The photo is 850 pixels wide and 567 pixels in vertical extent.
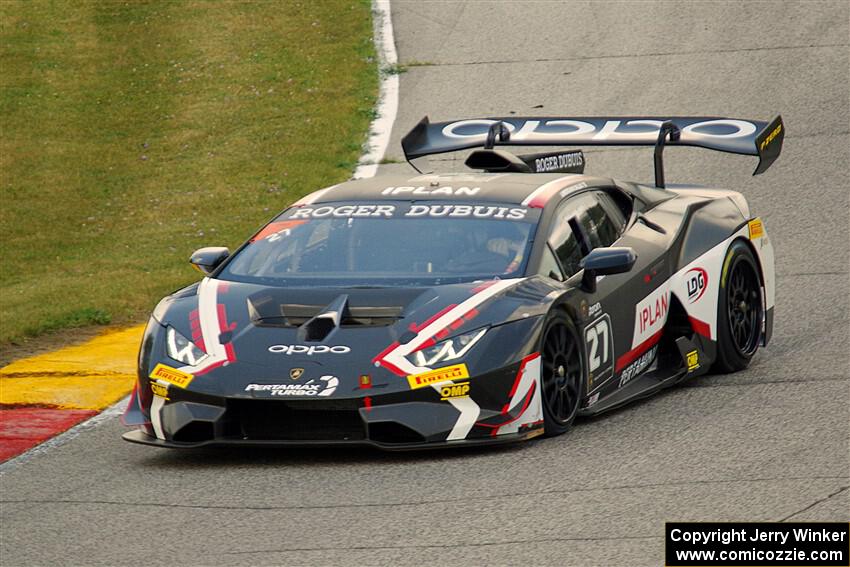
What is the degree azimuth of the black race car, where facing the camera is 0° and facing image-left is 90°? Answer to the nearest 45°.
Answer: approximately 45°
